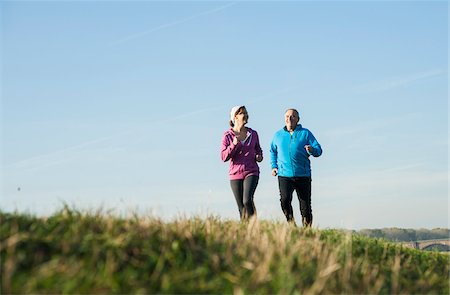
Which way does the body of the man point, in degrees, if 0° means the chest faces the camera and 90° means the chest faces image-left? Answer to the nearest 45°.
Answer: approximately 0°
